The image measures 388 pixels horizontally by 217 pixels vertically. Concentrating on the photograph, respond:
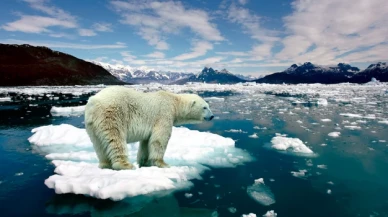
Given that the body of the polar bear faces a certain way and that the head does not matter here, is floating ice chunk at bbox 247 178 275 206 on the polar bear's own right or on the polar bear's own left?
on the polar bear's own right

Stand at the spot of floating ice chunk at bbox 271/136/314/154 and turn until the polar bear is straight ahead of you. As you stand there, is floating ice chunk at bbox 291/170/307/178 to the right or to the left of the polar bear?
left

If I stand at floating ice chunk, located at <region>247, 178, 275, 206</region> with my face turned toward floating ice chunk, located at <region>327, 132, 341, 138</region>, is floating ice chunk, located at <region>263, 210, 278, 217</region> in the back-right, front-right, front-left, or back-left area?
back-right

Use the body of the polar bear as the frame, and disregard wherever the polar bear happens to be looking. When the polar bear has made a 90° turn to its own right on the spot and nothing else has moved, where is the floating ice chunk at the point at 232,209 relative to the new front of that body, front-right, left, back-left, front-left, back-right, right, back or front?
front

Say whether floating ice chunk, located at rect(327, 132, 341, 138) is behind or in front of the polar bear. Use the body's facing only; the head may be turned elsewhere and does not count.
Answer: in front

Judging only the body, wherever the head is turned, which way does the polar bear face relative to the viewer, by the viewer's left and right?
facing away from the viewer and to the right of the viewer

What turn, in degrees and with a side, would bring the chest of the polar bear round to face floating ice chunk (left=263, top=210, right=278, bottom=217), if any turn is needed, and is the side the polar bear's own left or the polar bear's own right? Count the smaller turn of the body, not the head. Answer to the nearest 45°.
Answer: approximately 90° to the polar bear's own right
